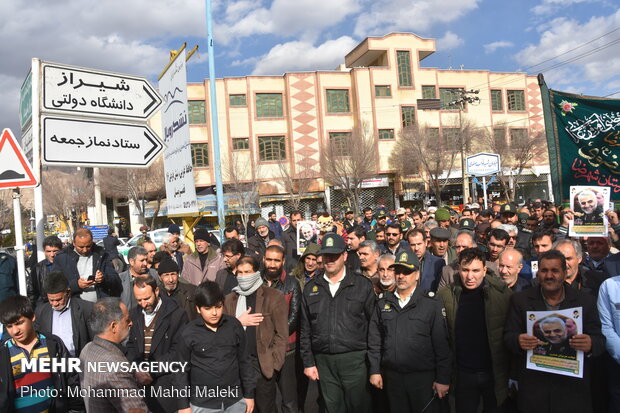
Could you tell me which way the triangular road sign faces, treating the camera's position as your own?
facing the viewer

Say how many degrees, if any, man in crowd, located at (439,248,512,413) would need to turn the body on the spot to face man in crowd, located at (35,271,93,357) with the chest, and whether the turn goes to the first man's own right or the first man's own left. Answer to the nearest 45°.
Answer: approximately 90° to the first man's own right

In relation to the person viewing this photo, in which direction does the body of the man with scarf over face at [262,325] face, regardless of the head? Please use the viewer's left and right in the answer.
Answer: facing the viewer and to the left of the viewer

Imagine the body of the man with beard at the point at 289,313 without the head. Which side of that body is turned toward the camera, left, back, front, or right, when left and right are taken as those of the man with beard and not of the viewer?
front

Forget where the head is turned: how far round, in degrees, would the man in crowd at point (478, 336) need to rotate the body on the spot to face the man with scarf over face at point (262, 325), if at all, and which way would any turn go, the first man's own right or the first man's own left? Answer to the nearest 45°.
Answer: approximately 90° to the first man's own right

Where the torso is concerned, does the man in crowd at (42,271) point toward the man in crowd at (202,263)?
no

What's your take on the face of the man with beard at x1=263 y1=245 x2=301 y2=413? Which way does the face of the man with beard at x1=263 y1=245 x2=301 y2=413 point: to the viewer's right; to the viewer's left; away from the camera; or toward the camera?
toward the camera

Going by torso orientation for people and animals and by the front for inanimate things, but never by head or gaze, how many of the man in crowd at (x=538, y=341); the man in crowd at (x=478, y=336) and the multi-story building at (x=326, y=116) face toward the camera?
3

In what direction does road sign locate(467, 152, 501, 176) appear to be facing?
toward the camera

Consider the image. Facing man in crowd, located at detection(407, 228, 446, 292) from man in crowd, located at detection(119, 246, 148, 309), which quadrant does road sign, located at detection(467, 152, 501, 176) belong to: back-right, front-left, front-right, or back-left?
front-left

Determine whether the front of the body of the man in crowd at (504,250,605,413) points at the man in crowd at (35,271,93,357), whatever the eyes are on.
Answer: no

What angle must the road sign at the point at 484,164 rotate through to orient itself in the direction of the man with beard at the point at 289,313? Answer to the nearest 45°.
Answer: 0° — it already faces them

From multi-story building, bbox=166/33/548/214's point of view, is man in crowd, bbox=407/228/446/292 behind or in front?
in front

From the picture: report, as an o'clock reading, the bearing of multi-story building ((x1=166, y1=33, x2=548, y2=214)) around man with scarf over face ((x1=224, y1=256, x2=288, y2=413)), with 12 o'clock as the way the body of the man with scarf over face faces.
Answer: The multi-story building is roughly at 5 o'clock from the man with scarf over face.

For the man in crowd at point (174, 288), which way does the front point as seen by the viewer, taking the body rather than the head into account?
toward the camera

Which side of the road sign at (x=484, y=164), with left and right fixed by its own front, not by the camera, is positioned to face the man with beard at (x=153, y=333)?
front

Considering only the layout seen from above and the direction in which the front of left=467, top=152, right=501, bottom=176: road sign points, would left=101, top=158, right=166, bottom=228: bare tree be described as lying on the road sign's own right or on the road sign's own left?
on the road sign's own right

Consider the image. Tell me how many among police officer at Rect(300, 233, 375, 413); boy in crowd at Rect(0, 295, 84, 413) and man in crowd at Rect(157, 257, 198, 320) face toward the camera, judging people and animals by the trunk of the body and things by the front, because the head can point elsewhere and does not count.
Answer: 3
